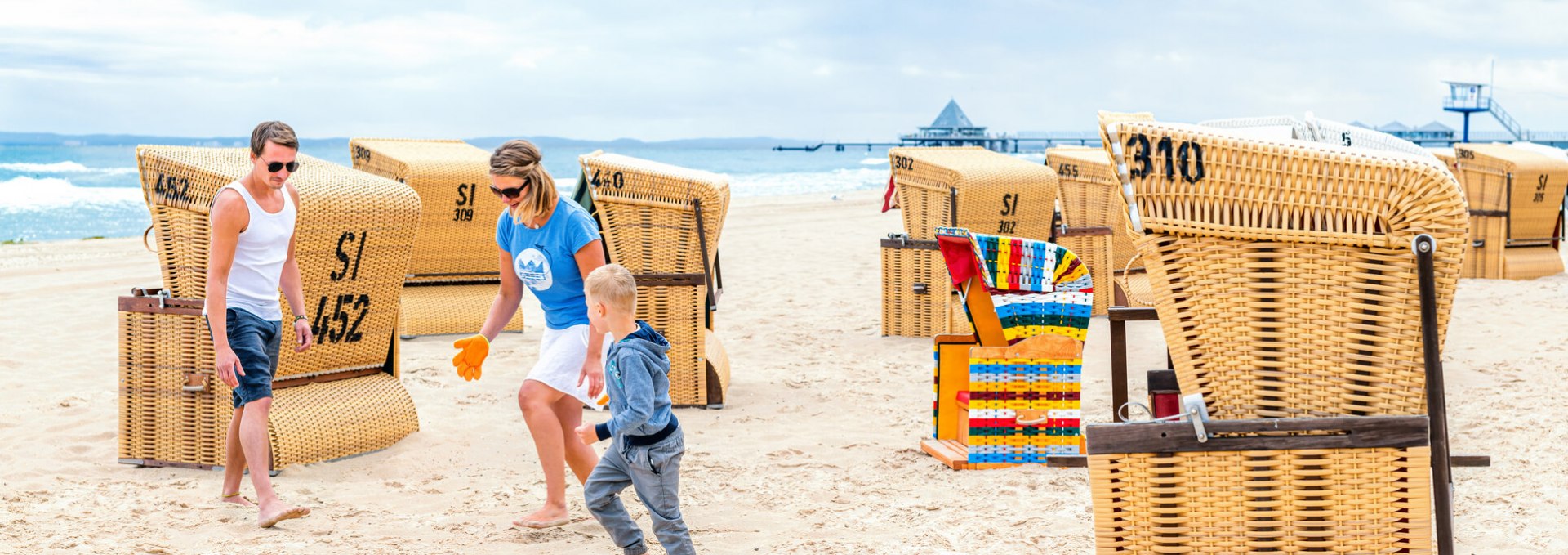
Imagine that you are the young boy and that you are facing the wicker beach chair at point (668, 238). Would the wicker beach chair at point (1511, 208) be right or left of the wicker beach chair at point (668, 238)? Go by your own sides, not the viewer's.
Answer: right

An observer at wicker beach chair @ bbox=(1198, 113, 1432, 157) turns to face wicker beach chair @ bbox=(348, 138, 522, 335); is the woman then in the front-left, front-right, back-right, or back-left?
front-left

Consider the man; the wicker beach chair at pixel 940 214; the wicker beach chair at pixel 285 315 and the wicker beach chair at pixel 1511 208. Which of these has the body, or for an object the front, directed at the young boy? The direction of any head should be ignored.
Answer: the man

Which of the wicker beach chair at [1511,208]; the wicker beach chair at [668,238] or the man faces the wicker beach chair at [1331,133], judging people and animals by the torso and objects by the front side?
the man

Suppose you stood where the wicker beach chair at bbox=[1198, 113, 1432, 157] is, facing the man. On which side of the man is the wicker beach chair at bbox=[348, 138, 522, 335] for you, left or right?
right

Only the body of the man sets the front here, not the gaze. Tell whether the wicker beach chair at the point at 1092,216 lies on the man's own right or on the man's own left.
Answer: on the man's own left

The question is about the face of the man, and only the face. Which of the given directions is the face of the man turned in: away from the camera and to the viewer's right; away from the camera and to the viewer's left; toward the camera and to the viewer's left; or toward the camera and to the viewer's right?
toward the camera and to the viewer's right

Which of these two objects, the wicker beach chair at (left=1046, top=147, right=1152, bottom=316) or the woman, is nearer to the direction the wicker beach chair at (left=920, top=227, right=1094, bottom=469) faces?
the woman

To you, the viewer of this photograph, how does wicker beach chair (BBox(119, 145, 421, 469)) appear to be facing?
facing away from the viewer and to the left of the viewer
